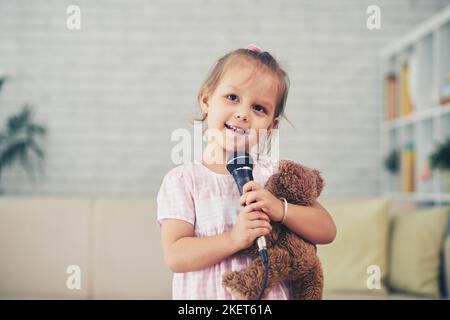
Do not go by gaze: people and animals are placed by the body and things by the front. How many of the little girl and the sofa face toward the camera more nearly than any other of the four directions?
2

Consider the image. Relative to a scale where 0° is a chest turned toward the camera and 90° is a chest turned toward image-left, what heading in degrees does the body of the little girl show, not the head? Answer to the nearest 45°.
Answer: approximately 0°

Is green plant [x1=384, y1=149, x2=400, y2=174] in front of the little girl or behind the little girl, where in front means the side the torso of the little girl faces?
behind

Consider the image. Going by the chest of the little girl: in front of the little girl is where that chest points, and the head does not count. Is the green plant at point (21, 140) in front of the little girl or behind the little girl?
behind

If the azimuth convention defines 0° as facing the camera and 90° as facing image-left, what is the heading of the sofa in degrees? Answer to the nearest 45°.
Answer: approximately 0°

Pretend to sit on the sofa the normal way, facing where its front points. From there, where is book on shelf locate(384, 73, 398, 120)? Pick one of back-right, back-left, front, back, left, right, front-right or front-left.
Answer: back-left

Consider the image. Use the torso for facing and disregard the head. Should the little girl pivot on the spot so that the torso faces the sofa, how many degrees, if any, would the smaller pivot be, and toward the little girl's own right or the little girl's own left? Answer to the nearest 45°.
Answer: approximately 180°

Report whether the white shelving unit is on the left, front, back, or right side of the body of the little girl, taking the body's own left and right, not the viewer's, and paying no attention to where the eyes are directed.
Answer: back

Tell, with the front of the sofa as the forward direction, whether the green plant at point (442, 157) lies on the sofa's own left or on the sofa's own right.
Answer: on the sofa's own left
